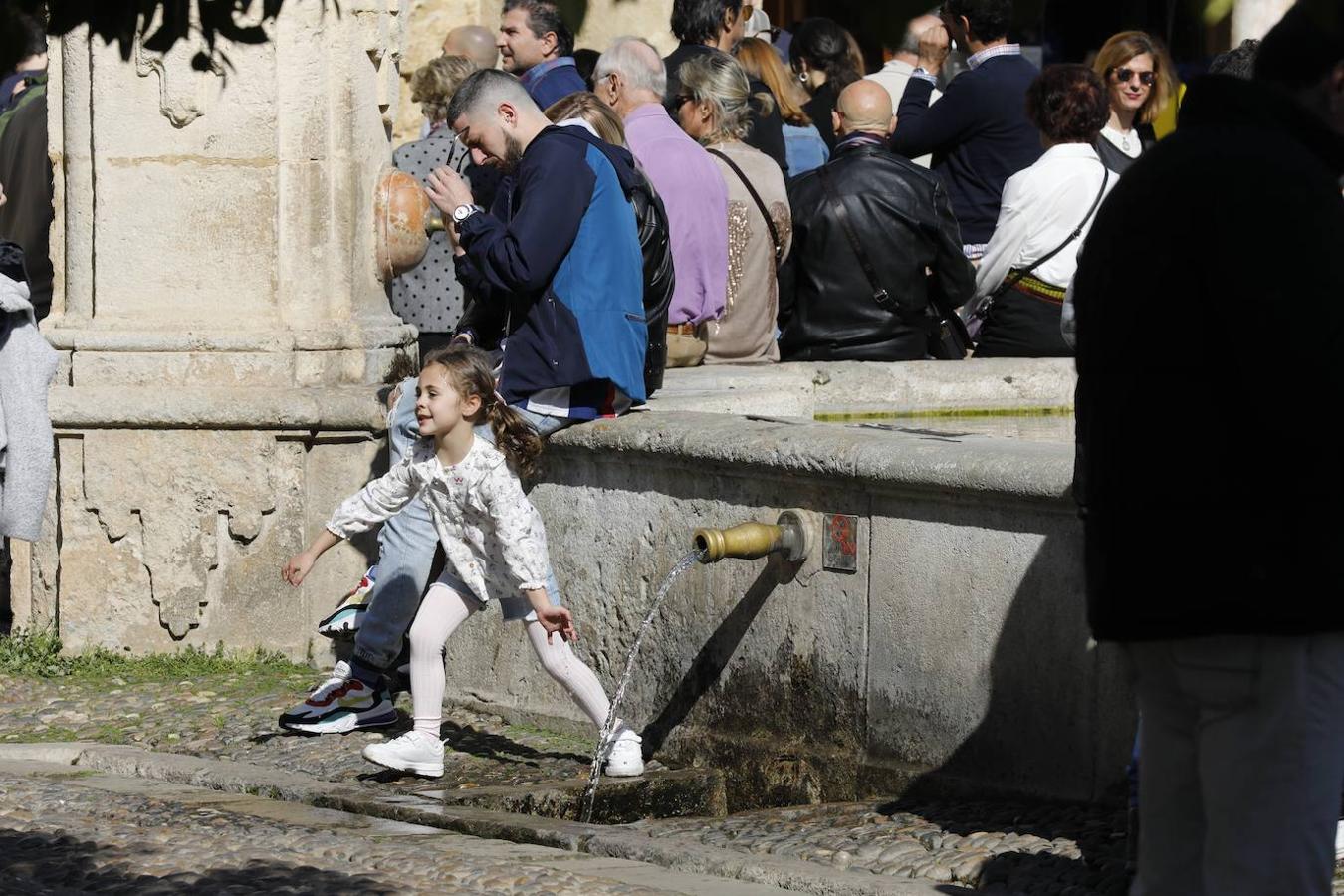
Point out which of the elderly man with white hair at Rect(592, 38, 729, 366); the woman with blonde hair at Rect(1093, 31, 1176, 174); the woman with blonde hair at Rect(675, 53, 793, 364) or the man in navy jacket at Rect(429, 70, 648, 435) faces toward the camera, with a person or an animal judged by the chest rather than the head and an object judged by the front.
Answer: the woman with blonde hair at Rect(1093, 31, 1176, 174)

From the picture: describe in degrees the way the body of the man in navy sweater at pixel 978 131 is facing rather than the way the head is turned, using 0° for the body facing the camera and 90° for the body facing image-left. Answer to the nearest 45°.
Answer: approximately 135°

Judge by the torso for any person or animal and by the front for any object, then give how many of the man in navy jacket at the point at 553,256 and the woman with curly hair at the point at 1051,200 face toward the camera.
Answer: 0

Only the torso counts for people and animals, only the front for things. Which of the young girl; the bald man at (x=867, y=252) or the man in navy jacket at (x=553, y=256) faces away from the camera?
the bald man

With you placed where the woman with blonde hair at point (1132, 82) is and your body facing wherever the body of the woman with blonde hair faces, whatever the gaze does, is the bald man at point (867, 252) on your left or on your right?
on your right

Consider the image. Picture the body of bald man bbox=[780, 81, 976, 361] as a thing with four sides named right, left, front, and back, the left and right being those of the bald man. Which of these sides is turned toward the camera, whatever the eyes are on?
back

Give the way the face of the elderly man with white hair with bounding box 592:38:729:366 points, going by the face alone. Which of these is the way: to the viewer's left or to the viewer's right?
to the viewer's left

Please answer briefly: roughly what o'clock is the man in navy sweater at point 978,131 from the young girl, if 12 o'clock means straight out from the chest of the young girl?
The man in navy sweater is roughly at 6 o'clock from the young girl.

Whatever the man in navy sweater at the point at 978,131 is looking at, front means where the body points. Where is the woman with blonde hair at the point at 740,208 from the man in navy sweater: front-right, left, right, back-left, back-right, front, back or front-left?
left
